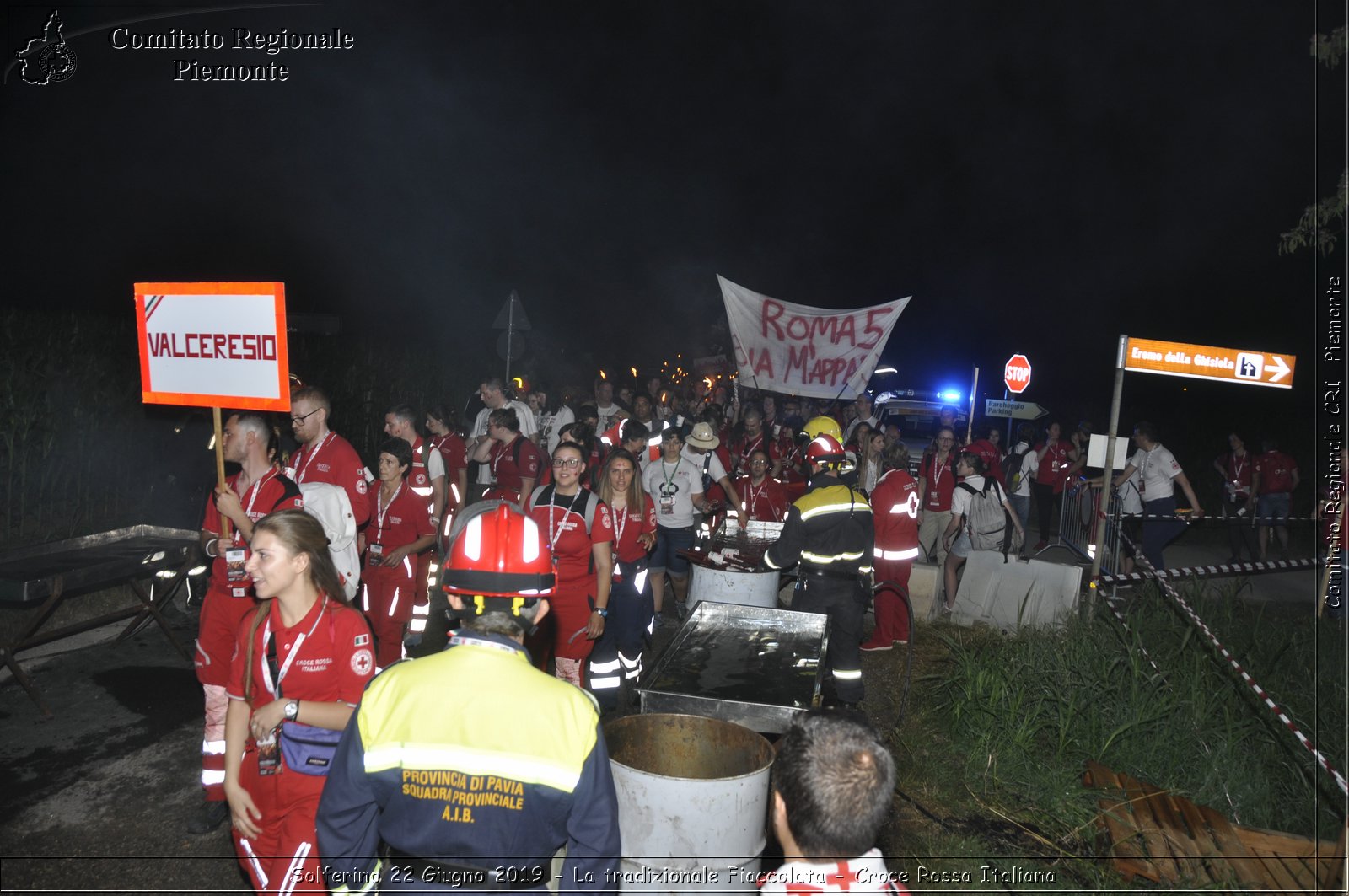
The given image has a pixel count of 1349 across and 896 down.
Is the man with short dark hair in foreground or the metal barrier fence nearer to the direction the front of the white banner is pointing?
the man with short dark hair in foreground

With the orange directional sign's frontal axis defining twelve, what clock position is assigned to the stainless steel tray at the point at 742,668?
The stainless steel tray is roughly at 1 o'clock from the orange directional sign.

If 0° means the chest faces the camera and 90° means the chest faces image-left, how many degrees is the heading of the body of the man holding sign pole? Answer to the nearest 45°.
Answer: approximately 45°

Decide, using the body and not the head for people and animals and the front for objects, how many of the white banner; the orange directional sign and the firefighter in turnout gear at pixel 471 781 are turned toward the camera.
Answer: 2

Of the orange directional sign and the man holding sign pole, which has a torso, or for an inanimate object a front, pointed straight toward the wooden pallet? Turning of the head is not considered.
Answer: the orange directional sign

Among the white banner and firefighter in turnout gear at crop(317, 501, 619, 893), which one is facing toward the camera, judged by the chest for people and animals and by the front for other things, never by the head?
the white banner

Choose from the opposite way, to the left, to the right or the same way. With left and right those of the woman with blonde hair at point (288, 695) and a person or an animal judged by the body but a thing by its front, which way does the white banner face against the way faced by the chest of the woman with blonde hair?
the same way

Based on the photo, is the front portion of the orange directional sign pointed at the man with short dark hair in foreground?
yes

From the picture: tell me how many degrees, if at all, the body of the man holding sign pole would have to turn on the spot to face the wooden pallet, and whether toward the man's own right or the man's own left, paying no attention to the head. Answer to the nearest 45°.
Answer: approximately 90° to the man's own left

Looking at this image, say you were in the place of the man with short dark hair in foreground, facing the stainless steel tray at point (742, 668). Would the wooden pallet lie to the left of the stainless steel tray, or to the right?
right

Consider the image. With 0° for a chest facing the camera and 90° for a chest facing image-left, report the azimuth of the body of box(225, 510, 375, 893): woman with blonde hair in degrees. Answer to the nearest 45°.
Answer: approximately 45°

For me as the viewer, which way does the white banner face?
facing the viewer

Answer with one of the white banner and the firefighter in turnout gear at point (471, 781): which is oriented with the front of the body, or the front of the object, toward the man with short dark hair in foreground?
the white banner

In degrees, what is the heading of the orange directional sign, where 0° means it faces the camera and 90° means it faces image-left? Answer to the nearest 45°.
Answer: approximately 0°

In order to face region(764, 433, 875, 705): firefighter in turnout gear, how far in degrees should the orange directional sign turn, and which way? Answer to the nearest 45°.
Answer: approximately 45° to its right

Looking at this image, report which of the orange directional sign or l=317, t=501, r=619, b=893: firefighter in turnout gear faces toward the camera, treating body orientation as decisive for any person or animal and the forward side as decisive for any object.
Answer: the orange directional sign

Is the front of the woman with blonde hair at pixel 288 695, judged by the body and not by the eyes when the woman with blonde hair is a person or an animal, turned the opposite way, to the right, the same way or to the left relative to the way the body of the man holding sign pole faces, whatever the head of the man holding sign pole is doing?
the same way

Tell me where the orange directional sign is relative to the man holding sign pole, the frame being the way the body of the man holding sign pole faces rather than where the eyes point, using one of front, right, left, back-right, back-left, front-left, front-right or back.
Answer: back-left

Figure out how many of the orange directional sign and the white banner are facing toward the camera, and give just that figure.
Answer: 2

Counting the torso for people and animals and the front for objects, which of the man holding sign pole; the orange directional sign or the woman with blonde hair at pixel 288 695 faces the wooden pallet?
the orange directional sign

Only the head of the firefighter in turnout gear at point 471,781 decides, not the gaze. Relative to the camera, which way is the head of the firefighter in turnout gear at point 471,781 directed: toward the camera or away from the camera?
away from the camera
